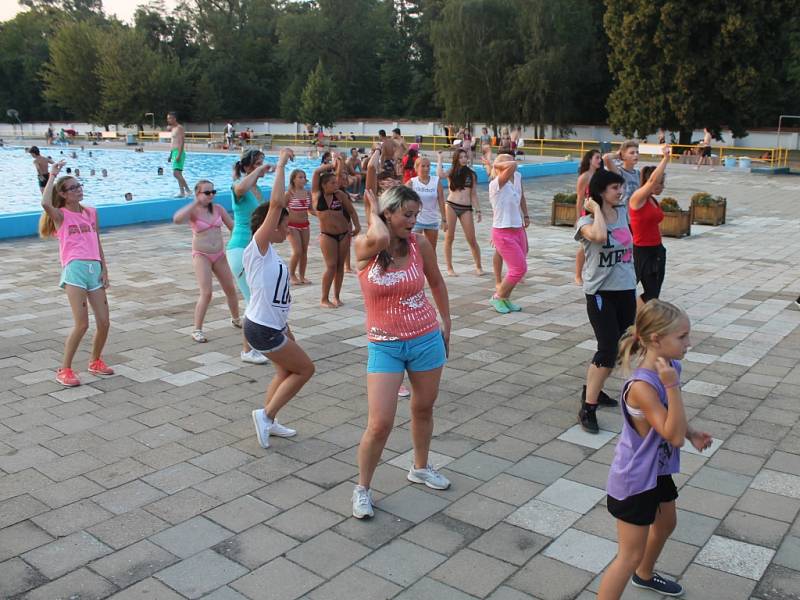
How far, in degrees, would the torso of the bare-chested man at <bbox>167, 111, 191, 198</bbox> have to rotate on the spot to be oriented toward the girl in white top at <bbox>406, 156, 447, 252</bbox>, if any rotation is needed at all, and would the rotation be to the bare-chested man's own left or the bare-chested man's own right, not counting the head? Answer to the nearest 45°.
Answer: approximately 90° to the bare-chested man's own left

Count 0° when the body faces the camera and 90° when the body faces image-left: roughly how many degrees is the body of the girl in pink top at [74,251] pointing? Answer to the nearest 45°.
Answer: approximately 315°

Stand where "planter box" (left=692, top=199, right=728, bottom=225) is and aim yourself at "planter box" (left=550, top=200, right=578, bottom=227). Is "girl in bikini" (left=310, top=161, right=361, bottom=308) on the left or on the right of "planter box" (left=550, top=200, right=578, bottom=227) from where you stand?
left

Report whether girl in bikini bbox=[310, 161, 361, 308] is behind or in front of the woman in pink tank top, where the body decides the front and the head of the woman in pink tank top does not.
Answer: behind

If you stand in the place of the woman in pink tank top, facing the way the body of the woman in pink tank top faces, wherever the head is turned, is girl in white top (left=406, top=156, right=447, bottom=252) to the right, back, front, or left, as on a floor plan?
back
